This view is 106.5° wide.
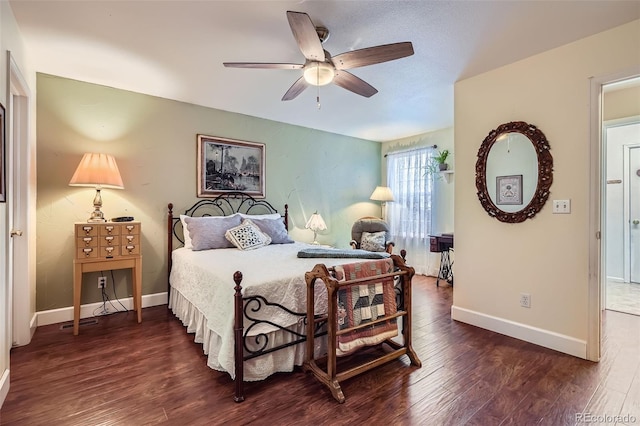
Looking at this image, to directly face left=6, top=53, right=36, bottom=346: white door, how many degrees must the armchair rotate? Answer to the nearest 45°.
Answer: approximately 45° to its right

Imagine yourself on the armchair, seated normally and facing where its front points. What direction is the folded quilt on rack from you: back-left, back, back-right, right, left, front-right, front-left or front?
front

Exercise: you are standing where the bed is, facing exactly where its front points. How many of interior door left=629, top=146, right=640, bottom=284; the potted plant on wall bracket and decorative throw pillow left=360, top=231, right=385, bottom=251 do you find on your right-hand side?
0

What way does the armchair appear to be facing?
toward the camera

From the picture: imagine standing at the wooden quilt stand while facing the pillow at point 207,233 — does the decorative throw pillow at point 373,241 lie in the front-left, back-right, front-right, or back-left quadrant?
front-right

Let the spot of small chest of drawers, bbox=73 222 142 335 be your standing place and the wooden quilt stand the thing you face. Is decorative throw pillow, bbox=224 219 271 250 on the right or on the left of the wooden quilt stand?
left

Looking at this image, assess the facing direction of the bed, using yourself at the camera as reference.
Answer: facing the viewer and to the right of the viewer

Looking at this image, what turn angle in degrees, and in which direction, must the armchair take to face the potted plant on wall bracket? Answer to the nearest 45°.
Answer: approximately 90° to its left

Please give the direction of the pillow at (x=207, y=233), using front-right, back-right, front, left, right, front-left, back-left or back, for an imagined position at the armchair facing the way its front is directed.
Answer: front-right

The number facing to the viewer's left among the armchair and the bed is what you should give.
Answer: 0

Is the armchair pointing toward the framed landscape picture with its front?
no

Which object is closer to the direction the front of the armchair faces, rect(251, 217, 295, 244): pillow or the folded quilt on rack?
the folded quilt on rack

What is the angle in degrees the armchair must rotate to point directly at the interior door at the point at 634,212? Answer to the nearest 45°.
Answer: approximately 90° to its left

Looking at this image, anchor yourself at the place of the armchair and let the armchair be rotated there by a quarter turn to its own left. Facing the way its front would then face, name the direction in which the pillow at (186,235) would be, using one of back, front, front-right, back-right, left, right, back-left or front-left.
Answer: back-right

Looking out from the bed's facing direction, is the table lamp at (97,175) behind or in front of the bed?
behind

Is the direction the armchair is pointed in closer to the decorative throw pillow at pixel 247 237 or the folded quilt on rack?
the folded quilt on rack

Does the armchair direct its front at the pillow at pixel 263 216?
no
